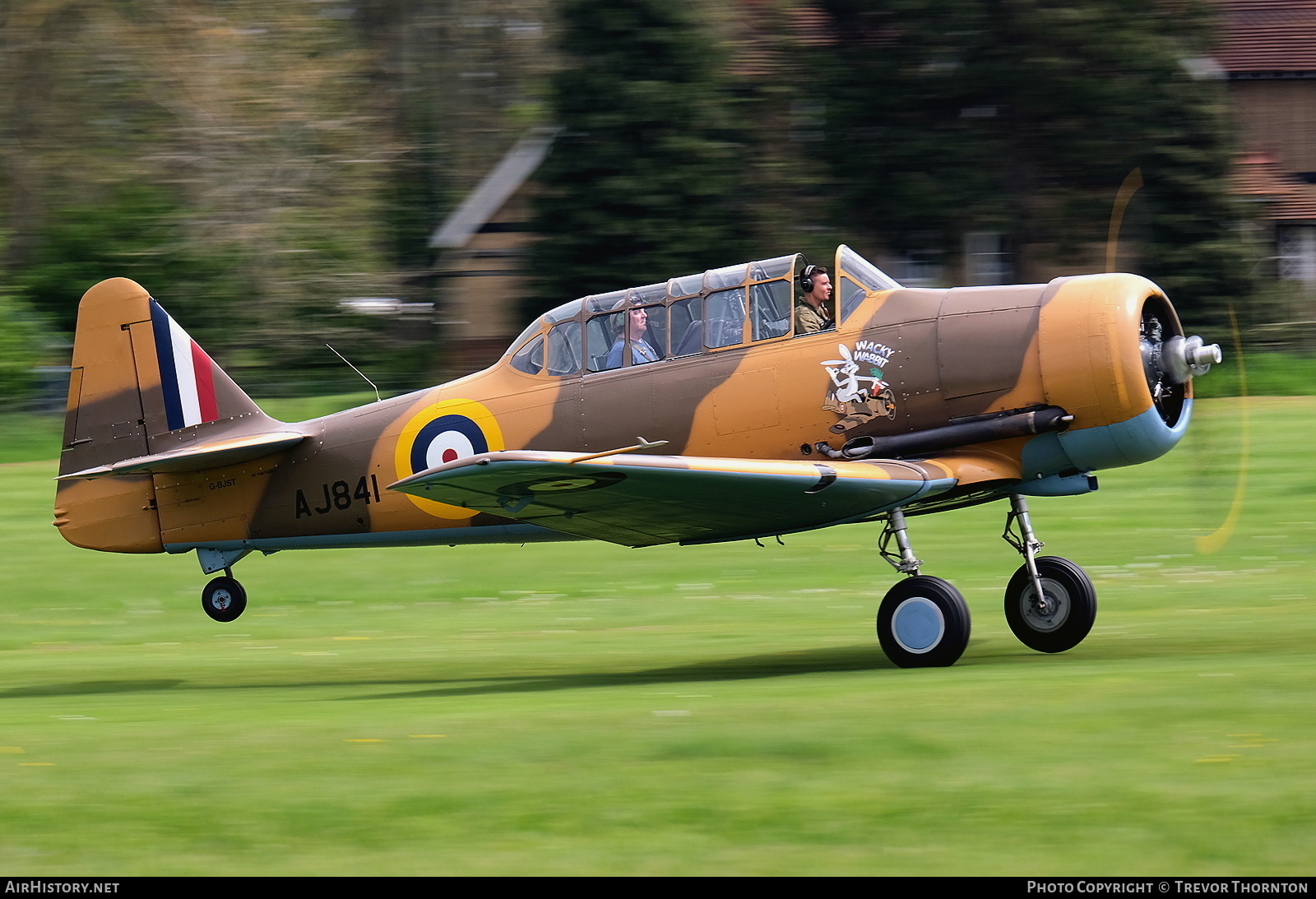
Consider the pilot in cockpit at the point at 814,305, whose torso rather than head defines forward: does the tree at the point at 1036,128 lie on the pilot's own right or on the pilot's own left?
on the pilot's own left

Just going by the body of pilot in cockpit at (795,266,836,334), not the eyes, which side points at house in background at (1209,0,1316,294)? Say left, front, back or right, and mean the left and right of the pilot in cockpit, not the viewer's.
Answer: left

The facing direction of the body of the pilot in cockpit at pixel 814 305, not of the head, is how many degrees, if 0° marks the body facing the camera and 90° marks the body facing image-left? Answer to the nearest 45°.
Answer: approximately 270°

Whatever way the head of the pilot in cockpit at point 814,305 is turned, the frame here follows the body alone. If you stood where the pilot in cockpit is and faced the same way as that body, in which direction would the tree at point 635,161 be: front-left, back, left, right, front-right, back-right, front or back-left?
left

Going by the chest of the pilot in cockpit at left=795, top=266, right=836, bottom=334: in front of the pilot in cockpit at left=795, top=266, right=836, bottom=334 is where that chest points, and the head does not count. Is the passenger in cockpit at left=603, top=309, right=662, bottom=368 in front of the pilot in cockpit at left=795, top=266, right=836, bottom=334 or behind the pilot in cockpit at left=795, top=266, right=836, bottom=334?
behind

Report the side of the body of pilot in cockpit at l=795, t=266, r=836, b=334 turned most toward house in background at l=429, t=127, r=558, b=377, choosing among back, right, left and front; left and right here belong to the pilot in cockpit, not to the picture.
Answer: left

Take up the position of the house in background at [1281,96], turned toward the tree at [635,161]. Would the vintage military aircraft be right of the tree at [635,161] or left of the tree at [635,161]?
left

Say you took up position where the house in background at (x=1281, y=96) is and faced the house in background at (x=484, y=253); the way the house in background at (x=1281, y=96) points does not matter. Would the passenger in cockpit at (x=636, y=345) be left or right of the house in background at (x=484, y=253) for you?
left
